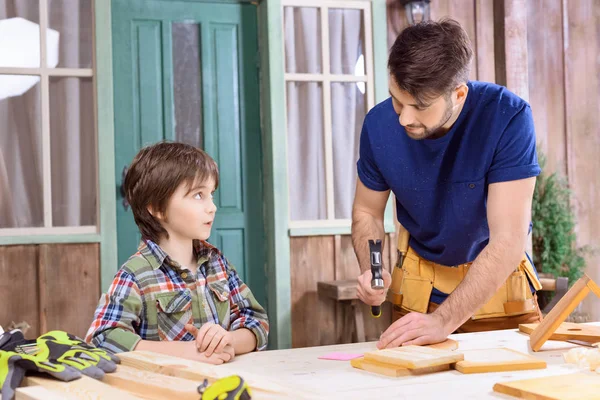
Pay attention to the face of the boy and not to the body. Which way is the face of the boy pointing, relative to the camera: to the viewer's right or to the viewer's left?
to the viewer's right

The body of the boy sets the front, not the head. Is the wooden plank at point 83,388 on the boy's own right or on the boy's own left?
on the boy's own right

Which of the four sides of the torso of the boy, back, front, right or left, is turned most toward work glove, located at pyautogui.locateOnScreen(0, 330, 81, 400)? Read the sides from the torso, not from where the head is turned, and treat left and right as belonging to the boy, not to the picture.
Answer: right

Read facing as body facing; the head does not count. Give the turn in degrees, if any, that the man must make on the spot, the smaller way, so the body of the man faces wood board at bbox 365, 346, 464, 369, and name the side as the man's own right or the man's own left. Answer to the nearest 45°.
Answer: approximately 45° to the man's own left

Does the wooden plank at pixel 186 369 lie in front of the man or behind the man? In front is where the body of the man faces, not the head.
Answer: in front

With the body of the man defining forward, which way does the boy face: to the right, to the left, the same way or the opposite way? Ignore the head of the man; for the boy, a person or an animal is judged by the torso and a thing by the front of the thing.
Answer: to the left

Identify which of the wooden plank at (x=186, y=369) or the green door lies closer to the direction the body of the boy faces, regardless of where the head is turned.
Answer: the wooden plank

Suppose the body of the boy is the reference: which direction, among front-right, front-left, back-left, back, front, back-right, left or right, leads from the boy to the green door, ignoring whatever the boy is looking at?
back-left

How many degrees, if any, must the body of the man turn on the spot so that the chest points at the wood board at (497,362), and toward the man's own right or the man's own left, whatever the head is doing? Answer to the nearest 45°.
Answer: approximately 45° to the man's own left

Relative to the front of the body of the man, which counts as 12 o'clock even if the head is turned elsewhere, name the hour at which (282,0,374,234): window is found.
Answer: The window is roughly at 4 o'clock from the man.

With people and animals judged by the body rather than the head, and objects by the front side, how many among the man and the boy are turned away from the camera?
0

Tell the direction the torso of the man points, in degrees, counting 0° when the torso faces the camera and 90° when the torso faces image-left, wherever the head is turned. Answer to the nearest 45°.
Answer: approximately 45°

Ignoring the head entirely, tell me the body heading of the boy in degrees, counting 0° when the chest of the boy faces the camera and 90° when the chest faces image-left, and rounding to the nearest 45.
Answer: approximately 315°
